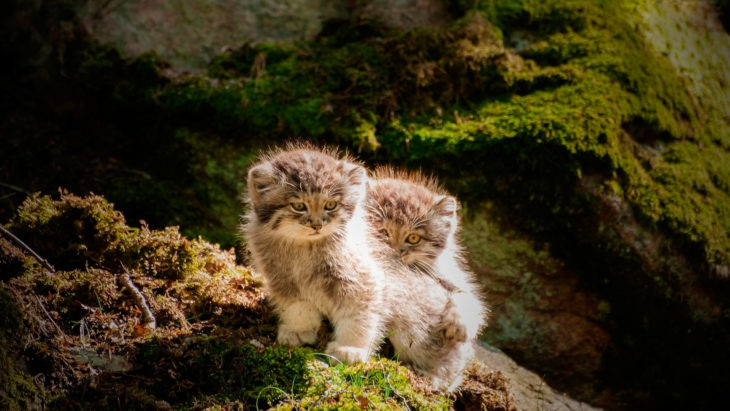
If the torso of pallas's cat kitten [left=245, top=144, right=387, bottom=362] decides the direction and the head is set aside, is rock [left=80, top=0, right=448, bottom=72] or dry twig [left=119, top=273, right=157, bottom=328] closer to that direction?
the dry twig

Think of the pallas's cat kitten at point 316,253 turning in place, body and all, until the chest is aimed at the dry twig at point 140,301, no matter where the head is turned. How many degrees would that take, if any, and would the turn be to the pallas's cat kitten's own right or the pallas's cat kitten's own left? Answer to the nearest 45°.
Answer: approximately 90° to the pallas's cat kitten's own right

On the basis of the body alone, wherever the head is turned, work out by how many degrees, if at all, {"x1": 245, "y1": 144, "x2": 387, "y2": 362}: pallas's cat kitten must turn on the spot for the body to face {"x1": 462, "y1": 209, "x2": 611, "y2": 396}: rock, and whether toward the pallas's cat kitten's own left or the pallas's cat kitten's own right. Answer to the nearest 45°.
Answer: approximately 135° to the pallas's cat kitten's own left

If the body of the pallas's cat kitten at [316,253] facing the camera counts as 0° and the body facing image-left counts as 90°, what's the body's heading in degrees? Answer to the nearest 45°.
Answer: approximately 0°

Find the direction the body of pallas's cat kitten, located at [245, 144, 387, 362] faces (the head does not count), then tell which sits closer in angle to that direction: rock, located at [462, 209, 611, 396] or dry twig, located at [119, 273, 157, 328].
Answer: the dry twig

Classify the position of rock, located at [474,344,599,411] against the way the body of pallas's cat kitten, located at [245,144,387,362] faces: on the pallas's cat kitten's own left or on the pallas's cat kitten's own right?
on the pallas's cat kitten's own left

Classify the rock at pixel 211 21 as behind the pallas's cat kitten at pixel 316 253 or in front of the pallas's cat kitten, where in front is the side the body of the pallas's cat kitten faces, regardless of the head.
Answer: behind
